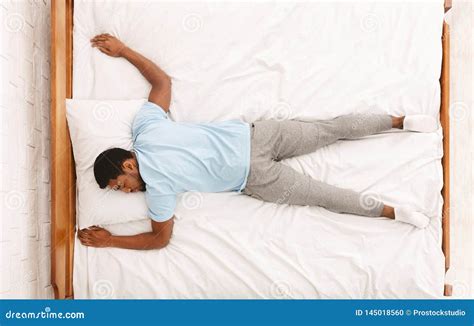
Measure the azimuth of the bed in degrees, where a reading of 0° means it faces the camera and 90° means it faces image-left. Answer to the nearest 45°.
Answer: approximately 270°
